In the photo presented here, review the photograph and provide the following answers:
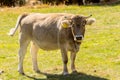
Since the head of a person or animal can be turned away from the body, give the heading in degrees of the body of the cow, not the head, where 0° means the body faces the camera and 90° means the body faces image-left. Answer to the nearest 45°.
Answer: approximately 315°
